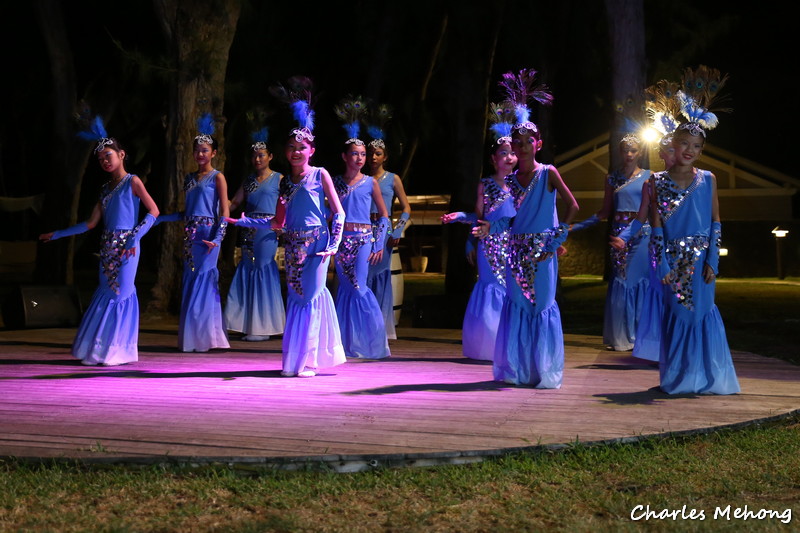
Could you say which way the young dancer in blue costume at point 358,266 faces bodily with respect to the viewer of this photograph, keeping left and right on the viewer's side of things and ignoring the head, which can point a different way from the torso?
facing the viewer and to the left of the viewer

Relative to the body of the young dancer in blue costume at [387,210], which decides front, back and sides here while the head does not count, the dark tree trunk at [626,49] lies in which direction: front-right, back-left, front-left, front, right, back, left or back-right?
back

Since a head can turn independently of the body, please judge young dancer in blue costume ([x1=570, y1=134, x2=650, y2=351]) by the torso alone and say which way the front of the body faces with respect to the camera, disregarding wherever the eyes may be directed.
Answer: toward the camera

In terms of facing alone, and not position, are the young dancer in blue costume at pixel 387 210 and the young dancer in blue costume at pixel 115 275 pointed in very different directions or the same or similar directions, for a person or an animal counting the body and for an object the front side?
same or similar directions

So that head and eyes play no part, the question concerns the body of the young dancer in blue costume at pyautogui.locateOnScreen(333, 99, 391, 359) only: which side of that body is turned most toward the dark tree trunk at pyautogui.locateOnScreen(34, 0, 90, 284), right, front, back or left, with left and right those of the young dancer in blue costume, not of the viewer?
right

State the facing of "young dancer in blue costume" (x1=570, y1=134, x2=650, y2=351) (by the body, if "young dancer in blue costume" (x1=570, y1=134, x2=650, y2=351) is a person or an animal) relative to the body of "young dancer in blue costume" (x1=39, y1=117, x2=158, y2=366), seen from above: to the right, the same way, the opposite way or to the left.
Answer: the same way

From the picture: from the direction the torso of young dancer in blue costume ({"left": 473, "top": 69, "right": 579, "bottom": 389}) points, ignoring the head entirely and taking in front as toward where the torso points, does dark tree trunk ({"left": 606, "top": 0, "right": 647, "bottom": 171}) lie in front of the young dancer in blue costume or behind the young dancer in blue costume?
behind

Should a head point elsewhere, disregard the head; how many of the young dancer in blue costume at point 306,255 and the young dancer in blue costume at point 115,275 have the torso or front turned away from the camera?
0

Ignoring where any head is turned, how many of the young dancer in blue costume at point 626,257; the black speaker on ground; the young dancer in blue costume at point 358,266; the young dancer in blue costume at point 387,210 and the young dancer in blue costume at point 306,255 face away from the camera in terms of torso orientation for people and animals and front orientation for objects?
0

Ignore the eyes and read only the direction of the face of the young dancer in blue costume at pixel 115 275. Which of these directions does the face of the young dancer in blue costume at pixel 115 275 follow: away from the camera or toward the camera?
toward the camera

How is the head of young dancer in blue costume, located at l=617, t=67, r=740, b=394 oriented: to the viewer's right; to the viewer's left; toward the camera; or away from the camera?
toward the camera

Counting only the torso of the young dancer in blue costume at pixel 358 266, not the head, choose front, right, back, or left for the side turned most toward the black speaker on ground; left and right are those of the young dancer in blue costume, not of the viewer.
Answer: right

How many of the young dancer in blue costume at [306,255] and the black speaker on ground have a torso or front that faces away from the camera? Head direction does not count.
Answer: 0

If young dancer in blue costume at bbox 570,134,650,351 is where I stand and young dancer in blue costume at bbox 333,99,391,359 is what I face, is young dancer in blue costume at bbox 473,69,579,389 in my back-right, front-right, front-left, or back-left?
front-left

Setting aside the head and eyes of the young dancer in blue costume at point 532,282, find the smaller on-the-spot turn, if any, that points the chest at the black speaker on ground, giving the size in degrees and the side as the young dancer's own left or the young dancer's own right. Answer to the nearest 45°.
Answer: approximately 90° to the young dancer's own right

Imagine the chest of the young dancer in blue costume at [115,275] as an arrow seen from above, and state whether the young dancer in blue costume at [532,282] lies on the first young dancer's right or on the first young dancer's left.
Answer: on the first young dancer's left

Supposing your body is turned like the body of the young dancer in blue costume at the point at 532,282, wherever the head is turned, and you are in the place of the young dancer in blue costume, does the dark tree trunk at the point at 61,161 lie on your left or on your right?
on your right

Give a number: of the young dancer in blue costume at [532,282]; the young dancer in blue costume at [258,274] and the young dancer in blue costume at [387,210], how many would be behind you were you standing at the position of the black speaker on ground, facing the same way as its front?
0

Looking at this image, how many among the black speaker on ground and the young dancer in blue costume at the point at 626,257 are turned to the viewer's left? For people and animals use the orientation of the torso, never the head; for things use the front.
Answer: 0

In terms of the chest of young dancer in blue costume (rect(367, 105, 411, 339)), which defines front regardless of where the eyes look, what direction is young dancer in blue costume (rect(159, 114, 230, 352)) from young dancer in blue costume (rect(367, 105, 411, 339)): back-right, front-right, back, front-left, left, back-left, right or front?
front-right
